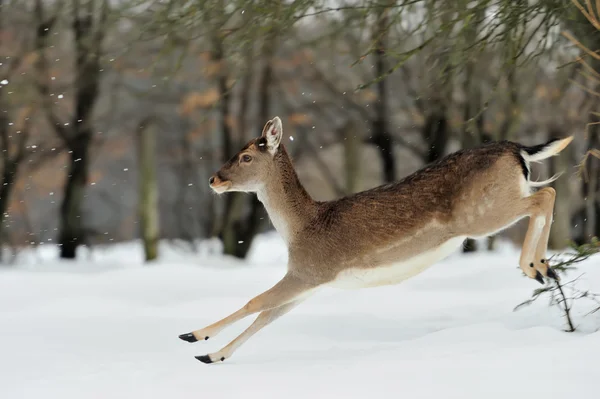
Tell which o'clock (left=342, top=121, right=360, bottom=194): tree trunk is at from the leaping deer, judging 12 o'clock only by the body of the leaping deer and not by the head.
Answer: The tree trunk is roughly at 3 o'clock from the leaping deer.

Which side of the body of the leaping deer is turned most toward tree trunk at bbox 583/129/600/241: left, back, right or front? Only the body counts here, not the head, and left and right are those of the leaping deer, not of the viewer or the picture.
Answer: right

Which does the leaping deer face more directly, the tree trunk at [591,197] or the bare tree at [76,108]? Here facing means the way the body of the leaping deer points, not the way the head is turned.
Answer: the bare tree

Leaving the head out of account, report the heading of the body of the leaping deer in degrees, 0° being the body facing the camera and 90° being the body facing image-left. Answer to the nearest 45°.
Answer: approximately 90°

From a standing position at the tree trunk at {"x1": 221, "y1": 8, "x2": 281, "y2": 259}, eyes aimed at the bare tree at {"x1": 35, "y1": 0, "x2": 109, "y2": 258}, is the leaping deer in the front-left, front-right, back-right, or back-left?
back-left

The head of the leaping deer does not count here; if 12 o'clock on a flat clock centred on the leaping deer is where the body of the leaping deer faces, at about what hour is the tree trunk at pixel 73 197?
The tree trunk is roughly at 2 o'clock from the leaping deer.

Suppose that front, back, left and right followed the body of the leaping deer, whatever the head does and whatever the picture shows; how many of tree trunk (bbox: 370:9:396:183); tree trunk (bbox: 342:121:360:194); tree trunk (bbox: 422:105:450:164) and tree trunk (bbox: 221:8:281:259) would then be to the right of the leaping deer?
4

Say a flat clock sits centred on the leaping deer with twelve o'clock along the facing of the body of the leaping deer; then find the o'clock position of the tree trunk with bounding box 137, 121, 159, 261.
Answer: The tree trunk is roughly at 2 o'clock from the leaping deer.

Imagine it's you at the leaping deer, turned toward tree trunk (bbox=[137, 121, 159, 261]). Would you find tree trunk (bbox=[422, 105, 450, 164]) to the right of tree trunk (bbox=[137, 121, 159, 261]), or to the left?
right

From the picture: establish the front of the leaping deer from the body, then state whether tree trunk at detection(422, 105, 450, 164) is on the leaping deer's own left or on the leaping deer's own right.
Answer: on the leaping deer's own right

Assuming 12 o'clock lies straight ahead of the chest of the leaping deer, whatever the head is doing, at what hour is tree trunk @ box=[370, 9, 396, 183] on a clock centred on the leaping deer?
The tree trunk is roughly at 3 o'clock from the leaping deer.
